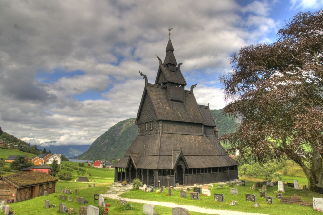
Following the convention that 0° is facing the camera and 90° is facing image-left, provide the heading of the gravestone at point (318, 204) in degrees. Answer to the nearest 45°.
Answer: approximately 0°

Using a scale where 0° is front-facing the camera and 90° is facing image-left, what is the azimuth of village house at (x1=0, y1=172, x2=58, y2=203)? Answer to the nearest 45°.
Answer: approximately 315°

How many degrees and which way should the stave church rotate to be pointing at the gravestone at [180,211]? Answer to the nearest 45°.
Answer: approximately 45° to its left

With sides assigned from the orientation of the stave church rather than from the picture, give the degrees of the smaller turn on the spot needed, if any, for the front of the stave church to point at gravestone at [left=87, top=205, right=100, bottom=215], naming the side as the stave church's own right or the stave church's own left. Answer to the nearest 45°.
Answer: approximately 45° to the stave church's own left

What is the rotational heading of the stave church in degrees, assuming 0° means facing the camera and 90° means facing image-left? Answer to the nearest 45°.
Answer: approximately 45°

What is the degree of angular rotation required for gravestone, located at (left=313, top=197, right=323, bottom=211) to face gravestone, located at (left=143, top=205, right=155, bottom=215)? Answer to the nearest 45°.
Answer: approximately 45° to its right

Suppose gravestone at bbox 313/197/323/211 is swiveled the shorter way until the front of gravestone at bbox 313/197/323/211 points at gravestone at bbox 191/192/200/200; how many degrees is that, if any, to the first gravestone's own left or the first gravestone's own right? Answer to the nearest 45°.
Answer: approximately 90° to the first gravestone's own right
